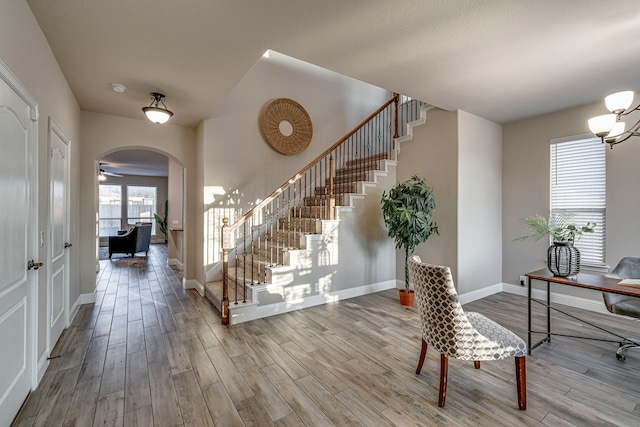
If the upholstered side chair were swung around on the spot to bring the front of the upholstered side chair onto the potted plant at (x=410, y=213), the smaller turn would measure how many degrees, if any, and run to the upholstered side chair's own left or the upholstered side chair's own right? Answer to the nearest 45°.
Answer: approximately 45° to the upholstered side chair's own left

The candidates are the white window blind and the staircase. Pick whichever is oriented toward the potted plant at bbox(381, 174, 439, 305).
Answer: the white window blind

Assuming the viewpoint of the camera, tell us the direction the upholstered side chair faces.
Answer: facing away from the viewer and to the right of the viewer

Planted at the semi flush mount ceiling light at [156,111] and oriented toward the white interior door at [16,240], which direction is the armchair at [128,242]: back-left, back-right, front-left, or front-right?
back-right

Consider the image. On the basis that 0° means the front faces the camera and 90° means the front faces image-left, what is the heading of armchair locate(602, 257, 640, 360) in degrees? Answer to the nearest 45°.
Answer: approximately 45°

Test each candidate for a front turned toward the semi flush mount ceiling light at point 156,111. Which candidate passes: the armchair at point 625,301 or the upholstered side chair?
the armchair

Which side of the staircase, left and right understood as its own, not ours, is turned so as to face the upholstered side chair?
left
